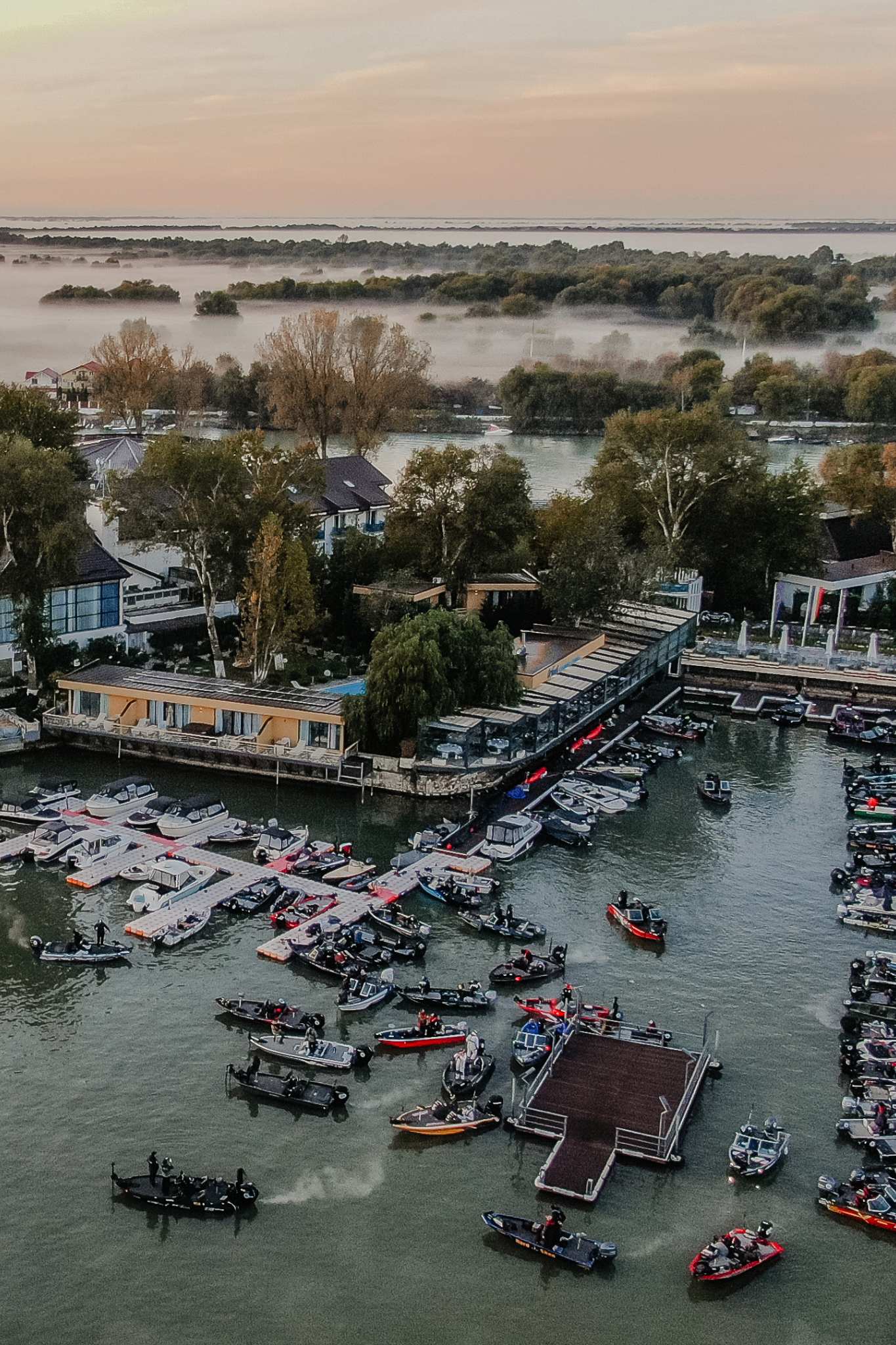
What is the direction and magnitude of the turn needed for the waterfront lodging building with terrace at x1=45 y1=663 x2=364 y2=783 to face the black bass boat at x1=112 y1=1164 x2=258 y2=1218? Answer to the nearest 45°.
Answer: approximately 45° to its left

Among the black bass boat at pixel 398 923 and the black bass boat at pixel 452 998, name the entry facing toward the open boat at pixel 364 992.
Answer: the black bass boat at pixel 452 998

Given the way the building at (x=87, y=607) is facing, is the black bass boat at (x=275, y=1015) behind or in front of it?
in front

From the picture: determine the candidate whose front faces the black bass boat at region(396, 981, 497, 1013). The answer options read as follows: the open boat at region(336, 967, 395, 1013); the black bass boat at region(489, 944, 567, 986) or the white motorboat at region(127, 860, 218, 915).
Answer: the black bass boat at region(489, 944, 567, 986)

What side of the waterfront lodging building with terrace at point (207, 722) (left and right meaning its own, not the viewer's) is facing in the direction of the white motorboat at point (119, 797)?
front

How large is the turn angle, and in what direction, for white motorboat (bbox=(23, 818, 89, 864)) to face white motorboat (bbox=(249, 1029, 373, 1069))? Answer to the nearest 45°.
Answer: approximately 135° to its right

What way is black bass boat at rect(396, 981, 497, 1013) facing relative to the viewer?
to the viewer's left

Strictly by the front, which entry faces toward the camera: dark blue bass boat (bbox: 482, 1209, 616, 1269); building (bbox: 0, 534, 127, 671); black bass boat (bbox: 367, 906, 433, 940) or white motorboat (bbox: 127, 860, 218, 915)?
the building

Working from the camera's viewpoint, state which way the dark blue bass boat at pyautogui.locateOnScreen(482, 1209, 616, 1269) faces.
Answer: facing away from the viewer and to the left of the viewer

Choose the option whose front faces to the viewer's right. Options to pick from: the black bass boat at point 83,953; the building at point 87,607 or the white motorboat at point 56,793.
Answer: the black bass boat

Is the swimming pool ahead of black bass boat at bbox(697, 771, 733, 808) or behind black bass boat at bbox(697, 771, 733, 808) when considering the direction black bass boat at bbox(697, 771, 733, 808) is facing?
behind
